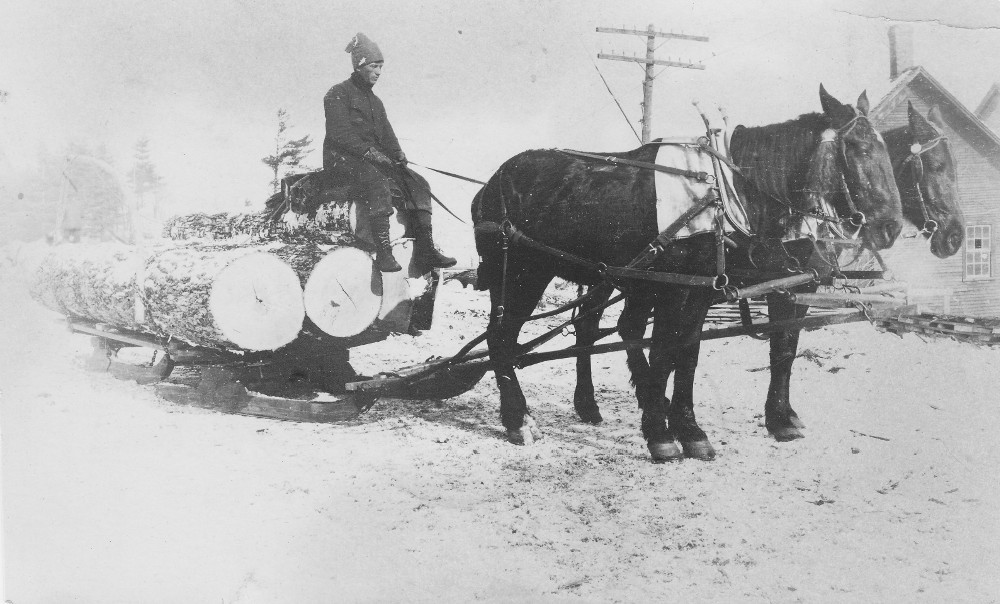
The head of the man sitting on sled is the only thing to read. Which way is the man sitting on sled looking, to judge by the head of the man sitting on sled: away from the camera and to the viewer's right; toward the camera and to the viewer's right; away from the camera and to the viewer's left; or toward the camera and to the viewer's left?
toward the camera and to the viewer's right

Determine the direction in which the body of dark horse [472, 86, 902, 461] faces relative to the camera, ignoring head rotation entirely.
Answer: to the viewer's right

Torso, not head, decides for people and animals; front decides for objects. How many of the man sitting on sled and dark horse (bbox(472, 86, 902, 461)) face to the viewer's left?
0

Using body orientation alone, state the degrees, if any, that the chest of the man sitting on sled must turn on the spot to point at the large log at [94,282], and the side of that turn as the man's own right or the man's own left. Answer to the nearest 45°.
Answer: approximately 180°

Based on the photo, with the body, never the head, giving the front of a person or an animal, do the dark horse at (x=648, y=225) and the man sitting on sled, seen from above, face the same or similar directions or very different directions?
same or similar directions

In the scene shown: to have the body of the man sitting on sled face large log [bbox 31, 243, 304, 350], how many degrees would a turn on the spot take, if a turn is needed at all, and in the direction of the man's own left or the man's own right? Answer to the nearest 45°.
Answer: approximately 135° to the man's own right

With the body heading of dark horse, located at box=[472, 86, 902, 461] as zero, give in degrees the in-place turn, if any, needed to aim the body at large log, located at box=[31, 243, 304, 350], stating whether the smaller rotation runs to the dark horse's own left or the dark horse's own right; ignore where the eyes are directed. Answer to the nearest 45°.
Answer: approximately 180°

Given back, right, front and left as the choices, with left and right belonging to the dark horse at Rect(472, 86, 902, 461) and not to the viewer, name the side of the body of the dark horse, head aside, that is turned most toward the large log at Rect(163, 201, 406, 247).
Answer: back

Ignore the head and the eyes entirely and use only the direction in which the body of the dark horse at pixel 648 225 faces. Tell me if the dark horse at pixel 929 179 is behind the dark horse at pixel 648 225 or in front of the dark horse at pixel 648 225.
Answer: in front

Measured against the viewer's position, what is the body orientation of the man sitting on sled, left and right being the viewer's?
facing the viewer and to the right of the viewer

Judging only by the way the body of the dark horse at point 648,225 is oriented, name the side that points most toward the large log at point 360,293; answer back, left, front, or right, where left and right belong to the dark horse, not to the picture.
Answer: back
